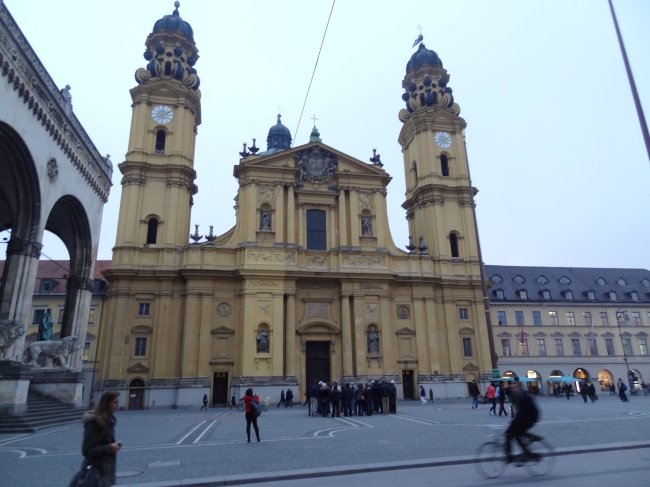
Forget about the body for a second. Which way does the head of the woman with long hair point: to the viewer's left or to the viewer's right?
to the viewer's right

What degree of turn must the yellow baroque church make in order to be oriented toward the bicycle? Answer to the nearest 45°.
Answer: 0° — it already faces it

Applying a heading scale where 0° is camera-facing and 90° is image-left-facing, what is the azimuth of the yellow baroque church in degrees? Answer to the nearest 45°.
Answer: approximately 0°

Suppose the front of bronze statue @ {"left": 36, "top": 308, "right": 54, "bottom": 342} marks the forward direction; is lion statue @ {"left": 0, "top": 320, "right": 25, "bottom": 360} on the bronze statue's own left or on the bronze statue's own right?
on the bronze statue's own right

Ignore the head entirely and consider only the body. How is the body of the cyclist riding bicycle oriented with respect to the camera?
to the viewer's left
